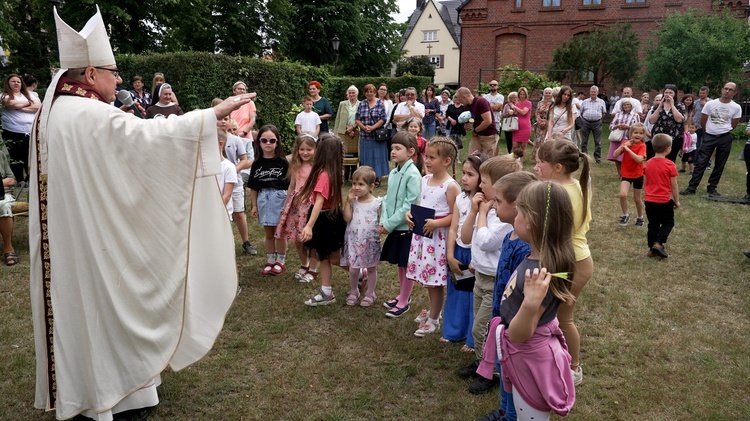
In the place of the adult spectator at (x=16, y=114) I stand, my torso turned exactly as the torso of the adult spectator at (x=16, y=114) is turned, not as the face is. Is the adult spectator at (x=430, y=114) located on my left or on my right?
on my left

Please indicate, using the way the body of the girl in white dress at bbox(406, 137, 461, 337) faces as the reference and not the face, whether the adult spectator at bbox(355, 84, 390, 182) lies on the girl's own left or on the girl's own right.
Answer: on the girl's own right

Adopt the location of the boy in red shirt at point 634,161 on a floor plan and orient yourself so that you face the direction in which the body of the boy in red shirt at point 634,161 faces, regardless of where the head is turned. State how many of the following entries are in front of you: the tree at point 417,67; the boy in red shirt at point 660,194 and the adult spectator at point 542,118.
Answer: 1

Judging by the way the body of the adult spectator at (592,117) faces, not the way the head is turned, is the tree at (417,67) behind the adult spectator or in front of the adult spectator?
behind

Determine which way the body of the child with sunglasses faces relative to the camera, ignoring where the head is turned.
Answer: toward the camera

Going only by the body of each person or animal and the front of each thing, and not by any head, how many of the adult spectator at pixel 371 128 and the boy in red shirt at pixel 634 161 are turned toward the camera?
2

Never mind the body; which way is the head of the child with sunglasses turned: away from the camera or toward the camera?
toward the camera

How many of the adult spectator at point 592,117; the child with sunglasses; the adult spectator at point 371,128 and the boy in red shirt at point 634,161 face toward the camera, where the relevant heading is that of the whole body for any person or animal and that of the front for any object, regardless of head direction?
4

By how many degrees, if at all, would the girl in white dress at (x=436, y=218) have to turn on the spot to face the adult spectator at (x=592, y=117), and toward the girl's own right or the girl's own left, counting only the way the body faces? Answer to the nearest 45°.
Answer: approximately 135° to the girl's own right

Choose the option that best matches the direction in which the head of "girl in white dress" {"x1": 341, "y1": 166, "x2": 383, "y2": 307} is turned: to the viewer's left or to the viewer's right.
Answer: to the viewer's left

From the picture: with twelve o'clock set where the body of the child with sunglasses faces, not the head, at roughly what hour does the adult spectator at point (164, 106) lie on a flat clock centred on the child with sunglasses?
The adult spectator is roughly at 5 o'clock from the child with sunglasses.

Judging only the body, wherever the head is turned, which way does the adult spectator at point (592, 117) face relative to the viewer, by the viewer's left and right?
facing the viewer
